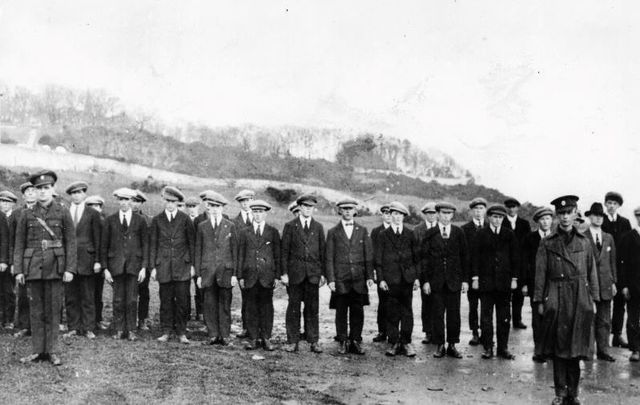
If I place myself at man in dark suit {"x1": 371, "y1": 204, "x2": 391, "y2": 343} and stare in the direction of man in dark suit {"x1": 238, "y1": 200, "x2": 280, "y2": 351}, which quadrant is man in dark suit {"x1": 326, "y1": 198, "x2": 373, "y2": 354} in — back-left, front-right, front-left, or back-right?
front-left

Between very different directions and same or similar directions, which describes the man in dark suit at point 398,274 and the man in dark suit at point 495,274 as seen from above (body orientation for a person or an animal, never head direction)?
same or similar directions

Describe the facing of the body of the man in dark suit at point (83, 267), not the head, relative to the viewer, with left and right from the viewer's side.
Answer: facing the viewer

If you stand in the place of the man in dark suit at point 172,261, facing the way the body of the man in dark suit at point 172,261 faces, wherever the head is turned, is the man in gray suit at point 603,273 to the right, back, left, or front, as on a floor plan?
left

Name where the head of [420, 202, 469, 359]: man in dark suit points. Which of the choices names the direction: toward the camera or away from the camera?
toward the camera

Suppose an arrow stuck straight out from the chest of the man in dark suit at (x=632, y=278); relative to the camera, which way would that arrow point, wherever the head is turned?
toward the camera

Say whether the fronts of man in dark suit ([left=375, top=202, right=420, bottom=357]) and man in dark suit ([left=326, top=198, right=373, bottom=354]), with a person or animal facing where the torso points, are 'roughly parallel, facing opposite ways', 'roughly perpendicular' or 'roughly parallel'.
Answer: roughly parallel

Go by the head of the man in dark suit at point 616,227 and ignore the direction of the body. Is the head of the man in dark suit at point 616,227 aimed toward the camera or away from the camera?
toward the camera

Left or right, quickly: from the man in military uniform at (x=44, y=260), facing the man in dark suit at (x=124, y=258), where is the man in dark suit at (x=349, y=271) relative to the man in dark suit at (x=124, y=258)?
right

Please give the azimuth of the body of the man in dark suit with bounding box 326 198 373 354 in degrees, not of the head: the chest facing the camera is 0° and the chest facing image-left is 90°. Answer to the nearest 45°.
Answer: approximately 0°

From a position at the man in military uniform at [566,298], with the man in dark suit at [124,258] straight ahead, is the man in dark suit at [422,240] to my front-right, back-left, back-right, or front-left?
front-right

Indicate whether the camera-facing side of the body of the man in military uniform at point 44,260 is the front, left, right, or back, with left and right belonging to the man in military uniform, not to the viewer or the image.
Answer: front

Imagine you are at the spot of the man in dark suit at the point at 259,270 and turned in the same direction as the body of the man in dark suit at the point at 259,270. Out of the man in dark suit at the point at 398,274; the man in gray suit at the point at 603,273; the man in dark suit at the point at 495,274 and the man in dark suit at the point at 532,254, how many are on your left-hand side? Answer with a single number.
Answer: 4

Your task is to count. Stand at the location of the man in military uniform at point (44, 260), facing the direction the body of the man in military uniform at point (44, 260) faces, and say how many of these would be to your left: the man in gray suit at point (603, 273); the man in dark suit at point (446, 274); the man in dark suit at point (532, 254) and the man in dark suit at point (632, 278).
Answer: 4

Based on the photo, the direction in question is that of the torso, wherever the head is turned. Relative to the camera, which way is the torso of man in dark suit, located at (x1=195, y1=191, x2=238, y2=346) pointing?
toward the camera

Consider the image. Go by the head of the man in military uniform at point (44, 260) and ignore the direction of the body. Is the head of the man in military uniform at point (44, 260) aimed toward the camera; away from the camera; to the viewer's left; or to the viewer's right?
toward the camera
